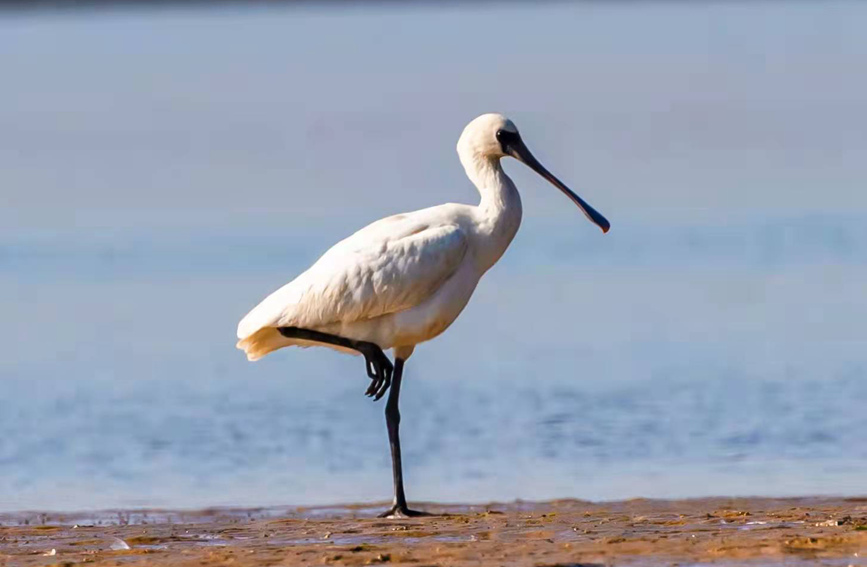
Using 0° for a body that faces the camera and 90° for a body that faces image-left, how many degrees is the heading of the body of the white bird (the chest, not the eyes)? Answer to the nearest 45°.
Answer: approximately 270°
